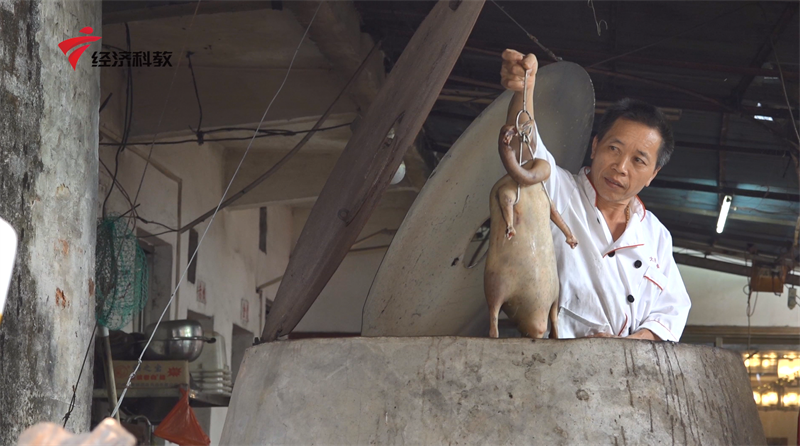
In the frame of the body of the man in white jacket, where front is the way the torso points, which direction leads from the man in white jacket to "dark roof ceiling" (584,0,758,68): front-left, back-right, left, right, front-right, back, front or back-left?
back

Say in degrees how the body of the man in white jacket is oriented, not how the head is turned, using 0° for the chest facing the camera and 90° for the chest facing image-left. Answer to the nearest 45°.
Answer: approximately 0°

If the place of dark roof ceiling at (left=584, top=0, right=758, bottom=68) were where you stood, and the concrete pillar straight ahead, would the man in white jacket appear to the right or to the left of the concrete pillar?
left

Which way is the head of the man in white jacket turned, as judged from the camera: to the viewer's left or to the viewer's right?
to the viewer's left

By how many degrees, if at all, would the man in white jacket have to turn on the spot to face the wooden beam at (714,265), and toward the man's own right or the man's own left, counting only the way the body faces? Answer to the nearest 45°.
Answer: approximately 180°

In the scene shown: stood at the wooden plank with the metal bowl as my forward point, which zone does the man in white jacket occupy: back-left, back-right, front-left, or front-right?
back-right

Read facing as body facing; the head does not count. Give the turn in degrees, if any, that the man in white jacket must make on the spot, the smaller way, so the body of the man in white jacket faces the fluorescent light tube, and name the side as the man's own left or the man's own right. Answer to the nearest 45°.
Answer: approximately 180°

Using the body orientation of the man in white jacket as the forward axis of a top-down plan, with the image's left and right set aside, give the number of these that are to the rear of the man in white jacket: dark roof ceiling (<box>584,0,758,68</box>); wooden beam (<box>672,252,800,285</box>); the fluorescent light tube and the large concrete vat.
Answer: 3
